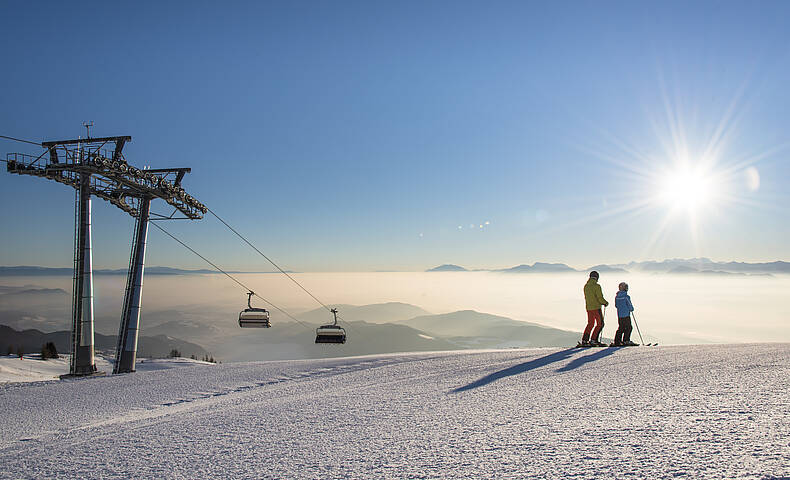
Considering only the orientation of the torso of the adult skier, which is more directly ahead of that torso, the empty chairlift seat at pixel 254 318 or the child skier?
the child skier

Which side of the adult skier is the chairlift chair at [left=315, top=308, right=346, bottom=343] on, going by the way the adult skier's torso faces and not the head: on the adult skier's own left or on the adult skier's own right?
on the adult skier's own left

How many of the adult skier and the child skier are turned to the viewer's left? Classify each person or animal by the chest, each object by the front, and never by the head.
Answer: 0

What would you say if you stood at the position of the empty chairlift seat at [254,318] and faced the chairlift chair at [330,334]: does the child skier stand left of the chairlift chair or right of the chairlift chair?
right

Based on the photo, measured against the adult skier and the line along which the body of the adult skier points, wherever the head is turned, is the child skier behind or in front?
in front

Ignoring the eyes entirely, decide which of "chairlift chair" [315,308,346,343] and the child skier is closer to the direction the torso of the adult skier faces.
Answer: the child skier

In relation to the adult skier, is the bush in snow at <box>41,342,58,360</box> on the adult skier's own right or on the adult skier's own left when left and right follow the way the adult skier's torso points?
on the adult skier's own left

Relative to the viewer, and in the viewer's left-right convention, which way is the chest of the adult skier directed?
facing away from the viewer and to the right of the viewer

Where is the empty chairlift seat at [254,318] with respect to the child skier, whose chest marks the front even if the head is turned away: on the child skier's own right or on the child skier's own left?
on the child skier's own left

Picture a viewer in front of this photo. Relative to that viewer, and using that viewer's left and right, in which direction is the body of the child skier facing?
facing away from the viewer and to the right of the viewer
